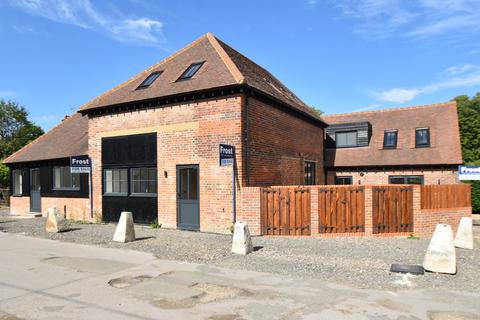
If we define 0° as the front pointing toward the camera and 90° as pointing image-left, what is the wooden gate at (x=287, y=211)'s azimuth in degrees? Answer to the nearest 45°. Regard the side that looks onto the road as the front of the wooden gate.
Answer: approximately 0°

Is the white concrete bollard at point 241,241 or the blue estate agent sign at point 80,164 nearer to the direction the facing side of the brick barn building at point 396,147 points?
the white concrete bollard

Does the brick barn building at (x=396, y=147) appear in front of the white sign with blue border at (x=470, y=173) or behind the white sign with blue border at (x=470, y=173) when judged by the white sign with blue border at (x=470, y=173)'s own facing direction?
behind

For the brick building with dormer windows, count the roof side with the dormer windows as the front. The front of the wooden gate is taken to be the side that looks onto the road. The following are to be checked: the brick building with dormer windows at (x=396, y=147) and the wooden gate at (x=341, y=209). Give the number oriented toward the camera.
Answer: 2
